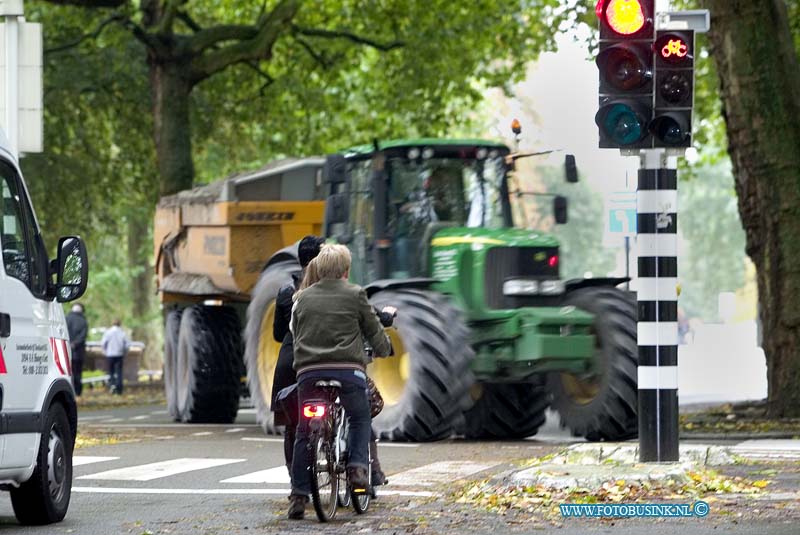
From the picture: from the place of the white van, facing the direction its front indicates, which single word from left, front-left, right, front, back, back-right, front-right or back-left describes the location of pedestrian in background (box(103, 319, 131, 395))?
front-left

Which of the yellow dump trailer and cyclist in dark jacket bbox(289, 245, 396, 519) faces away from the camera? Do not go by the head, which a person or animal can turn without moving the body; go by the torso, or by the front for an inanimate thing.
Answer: the cyclist in dark jacket

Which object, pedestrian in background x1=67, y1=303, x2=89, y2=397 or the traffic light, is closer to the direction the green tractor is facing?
the traffic light

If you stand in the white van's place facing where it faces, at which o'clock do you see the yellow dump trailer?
The yellow dump trailer is roughly at 11 o'clock from the white van.

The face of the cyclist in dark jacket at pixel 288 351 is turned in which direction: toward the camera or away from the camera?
away from the camera

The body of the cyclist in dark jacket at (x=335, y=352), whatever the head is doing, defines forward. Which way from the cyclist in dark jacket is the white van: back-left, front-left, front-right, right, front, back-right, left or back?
left

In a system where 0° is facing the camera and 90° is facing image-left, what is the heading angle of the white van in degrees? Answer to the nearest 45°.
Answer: approximately 225°

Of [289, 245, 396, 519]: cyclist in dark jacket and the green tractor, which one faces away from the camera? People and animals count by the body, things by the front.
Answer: the cyclist in dark jacket

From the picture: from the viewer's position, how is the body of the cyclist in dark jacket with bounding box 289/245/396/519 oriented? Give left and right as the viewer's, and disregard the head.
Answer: facing away from the viewer

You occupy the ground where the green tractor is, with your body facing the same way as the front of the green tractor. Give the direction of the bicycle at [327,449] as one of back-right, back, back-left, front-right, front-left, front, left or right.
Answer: front-right

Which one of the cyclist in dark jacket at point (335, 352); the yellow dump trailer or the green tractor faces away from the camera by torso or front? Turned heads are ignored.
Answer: the cyclist in dark jacket

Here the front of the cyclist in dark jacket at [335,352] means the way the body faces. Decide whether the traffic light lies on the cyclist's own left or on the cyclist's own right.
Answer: on the cyclist's own right
